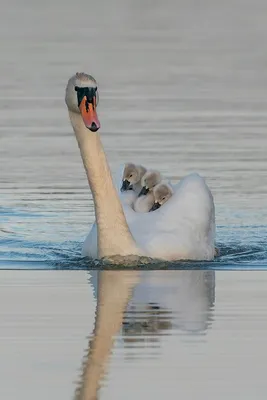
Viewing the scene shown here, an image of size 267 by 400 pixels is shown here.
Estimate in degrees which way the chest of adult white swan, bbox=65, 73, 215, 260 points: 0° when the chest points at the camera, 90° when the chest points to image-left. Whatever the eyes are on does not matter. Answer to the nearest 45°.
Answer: approximately 45°
